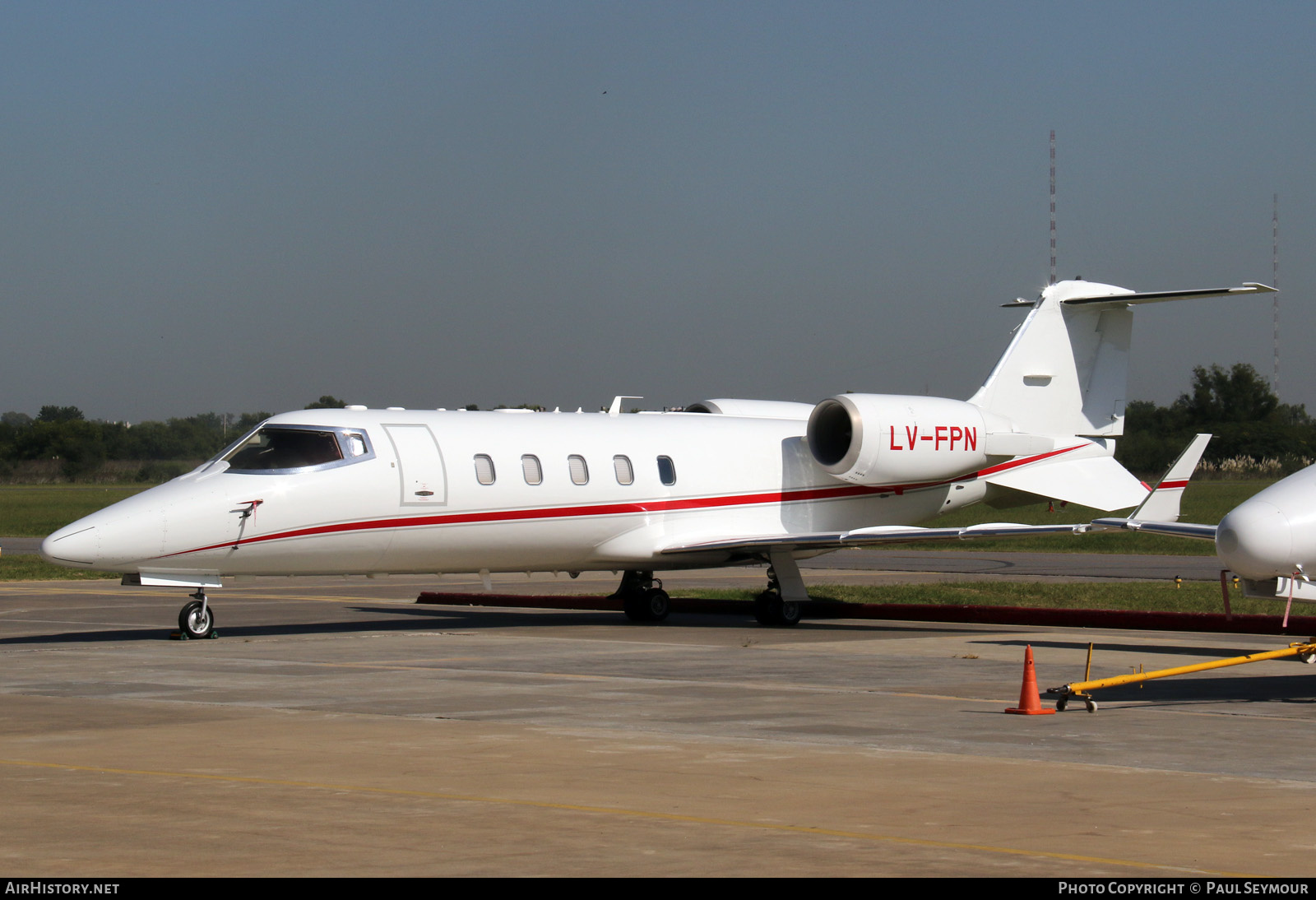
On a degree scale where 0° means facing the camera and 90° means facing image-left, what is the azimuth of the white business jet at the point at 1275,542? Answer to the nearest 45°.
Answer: approximately 45°

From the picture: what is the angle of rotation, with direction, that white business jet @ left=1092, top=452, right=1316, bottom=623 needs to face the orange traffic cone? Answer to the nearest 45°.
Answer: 0° — it already faces it
